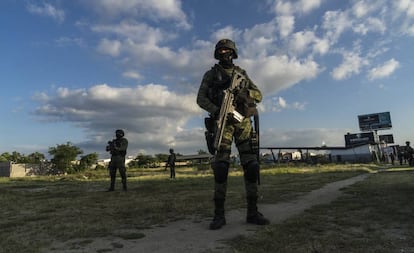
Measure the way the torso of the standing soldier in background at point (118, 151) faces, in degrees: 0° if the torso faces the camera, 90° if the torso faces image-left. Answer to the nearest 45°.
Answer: approximately 45°

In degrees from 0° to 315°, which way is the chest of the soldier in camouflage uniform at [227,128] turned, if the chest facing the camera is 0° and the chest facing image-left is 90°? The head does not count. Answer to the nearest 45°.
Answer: approximately 0°

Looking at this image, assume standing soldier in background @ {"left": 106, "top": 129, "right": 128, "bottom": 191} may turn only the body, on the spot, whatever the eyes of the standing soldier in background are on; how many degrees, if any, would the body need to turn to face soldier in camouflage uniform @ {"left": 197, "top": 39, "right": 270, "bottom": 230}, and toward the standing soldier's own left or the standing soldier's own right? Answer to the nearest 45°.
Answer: approximately 45° to the standing soldier's own left

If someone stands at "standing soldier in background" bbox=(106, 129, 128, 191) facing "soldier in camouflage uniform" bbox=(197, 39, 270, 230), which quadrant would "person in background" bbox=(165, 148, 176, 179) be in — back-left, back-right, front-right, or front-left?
back-left

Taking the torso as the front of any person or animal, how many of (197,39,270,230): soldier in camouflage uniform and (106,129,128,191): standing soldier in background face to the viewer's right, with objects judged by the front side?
0

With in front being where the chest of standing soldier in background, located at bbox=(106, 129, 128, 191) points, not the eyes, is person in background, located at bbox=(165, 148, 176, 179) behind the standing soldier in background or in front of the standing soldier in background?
behind

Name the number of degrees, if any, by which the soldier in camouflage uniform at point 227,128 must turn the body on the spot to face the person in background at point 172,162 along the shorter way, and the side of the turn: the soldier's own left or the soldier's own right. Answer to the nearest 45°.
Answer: approximately 180°

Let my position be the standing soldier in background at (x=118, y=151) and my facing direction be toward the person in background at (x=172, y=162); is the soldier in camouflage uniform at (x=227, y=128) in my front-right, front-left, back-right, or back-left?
back-right

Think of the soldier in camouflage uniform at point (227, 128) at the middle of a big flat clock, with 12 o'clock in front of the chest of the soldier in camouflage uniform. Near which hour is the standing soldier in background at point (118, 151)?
The standing soldier in background is roughly at 5 o'clock from the soldier in camouflage uniform.
